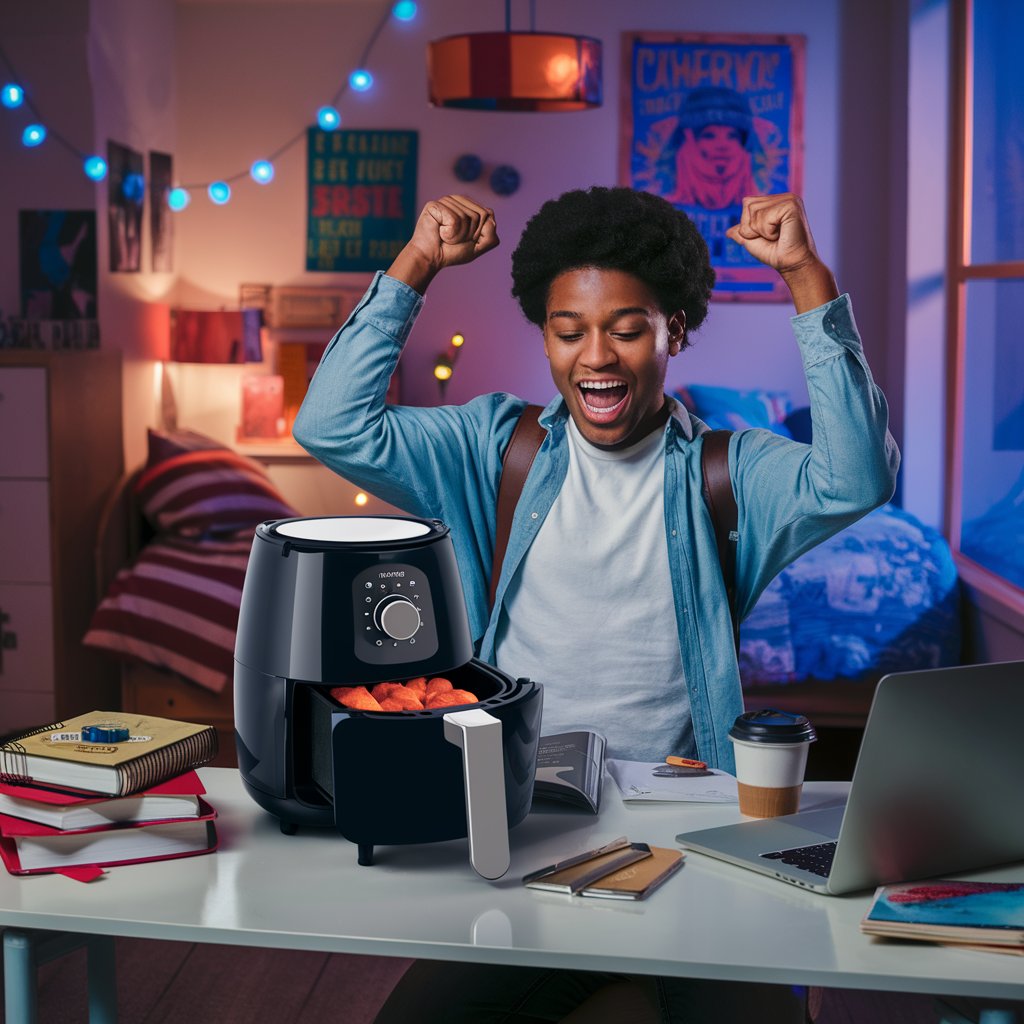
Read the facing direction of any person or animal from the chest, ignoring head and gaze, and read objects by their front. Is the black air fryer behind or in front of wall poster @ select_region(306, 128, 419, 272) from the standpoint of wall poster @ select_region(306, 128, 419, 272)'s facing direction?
in front

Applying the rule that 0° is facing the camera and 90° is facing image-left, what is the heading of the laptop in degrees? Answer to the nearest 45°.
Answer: approximately 135°

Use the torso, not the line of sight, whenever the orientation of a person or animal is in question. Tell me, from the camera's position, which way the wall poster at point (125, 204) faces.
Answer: facing the viewer and to the right of the viewer

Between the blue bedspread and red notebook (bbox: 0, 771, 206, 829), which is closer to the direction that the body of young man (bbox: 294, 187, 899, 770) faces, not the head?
the red notebook

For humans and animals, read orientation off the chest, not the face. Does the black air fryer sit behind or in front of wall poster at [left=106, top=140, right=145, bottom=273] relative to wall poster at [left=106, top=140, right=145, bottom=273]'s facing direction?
in front

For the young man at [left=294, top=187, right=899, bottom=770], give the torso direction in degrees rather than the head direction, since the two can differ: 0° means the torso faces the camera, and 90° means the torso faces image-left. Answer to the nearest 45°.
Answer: approximately 0°

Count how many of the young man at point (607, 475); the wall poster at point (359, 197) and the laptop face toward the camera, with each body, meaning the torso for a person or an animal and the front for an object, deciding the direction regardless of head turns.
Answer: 2

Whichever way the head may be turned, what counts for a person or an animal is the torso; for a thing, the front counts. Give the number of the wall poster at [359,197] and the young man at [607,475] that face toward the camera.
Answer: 2

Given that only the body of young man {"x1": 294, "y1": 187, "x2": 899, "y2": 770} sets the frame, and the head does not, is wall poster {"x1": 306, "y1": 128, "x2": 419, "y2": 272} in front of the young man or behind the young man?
behind

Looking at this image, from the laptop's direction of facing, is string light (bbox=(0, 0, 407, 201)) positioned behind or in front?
in front
